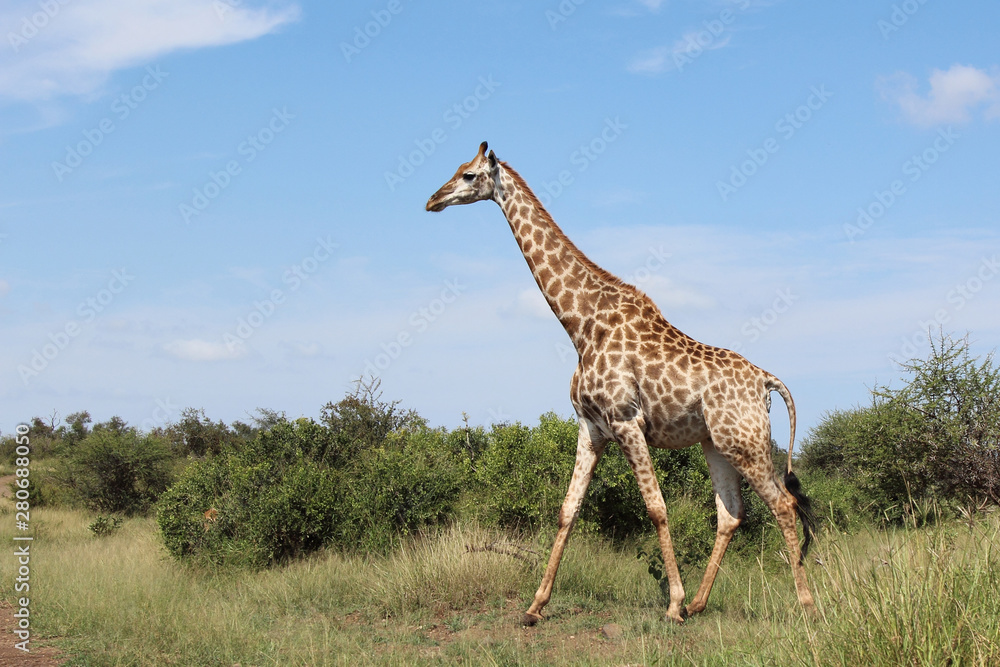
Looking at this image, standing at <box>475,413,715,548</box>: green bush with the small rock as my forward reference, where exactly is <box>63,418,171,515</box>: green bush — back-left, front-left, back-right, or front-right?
back-right

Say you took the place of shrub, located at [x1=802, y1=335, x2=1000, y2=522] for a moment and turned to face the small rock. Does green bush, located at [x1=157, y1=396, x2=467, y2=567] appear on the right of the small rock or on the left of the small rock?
right

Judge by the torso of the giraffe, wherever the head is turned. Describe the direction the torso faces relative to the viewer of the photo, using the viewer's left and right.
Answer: facing to the left of the viewer

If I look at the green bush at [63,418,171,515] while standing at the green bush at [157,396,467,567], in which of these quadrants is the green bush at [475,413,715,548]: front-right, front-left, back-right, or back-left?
back-right

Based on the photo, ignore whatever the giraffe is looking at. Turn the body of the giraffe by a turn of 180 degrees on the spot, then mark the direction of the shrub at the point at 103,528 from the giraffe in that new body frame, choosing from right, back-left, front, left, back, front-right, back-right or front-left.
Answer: back-left

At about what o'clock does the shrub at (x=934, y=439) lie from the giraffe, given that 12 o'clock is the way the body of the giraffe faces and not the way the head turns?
The shrub is roughly at 4 o'clock from the giraffe.
